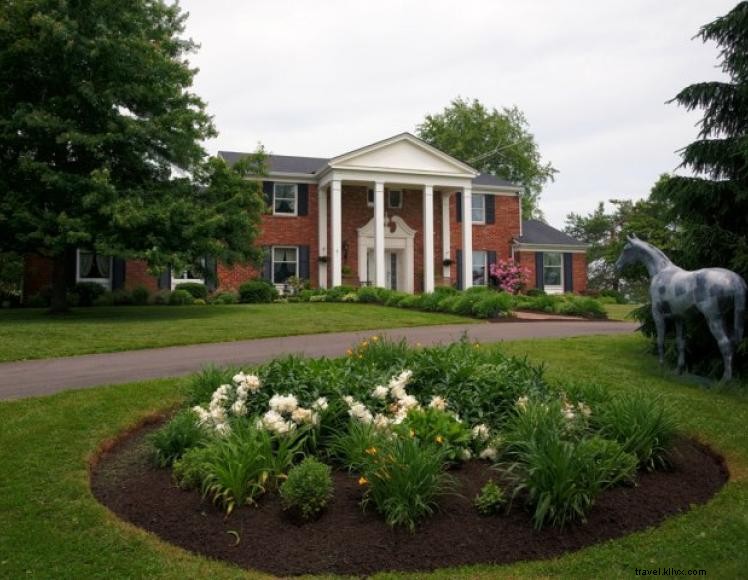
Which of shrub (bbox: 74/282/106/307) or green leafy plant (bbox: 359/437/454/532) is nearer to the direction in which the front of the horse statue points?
the shrub

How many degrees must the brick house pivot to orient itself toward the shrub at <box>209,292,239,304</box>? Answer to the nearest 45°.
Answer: approximately 45° to its right

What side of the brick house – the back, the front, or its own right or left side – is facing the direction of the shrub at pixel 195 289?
right

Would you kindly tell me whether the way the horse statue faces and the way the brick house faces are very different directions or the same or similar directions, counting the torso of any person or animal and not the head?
very different directions

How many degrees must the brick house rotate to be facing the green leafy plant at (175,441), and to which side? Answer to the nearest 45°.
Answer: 0° — it already faces it

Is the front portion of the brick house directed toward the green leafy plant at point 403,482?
yes

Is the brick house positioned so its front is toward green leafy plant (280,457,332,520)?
yes

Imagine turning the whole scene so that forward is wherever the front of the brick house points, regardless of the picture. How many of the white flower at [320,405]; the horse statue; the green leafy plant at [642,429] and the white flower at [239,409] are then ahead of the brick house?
4

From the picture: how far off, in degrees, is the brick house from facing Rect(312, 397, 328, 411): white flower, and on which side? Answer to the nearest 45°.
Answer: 0° — it already faces it

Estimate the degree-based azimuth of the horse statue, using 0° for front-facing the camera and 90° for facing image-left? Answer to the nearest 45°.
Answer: approximately 135°

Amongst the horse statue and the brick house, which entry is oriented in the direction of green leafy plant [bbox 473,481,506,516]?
the brick house

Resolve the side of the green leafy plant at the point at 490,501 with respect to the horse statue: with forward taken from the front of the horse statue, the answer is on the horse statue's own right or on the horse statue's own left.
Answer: on the horse statue's own left

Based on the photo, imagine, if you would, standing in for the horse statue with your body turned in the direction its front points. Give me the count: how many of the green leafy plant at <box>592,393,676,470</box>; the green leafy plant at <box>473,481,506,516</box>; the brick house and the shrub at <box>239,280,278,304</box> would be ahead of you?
2

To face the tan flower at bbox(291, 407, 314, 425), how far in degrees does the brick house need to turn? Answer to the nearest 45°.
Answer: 0° — it already faces it
